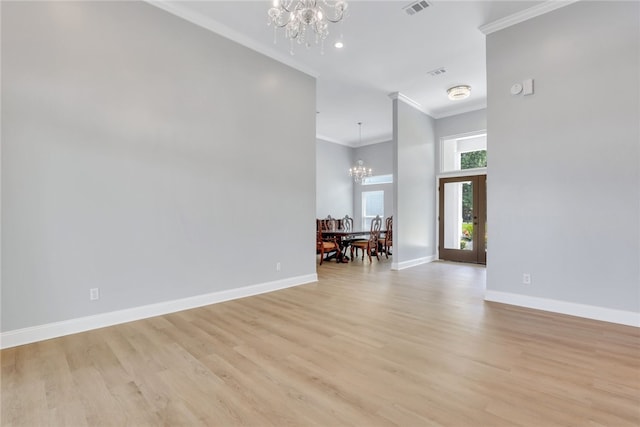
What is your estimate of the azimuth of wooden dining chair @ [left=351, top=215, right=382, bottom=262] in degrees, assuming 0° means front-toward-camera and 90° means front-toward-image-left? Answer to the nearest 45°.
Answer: approximately 135°

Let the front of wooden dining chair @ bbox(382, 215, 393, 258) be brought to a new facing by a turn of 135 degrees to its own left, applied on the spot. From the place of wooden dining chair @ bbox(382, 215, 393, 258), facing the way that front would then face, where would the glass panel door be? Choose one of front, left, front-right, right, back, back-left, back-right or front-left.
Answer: left

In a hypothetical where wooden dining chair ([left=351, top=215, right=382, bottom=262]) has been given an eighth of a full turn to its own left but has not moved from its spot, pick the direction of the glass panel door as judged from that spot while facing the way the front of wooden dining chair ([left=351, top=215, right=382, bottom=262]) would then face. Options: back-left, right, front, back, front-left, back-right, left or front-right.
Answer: back

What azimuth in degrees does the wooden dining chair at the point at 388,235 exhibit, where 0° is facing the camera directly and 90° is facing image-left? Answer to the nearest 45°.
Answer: approximately 135°

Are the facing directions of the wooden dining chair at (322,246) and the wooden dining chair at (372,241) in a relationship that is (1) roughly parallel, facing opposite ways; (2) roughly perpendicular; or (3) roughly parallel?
roughly perpendicular

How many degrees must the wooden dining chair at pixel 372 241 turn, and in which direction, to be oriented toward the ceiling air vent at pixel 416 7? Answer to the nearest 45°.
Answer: approximately 135° to its left

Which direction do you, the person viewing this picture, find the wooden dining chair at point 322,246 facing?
facing away from the viewer and to the right of the viewer

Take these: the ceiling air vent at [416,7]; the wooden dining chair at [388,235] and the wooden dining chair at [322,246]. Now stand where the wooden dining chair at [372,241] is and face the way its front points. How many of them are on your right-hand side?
1
